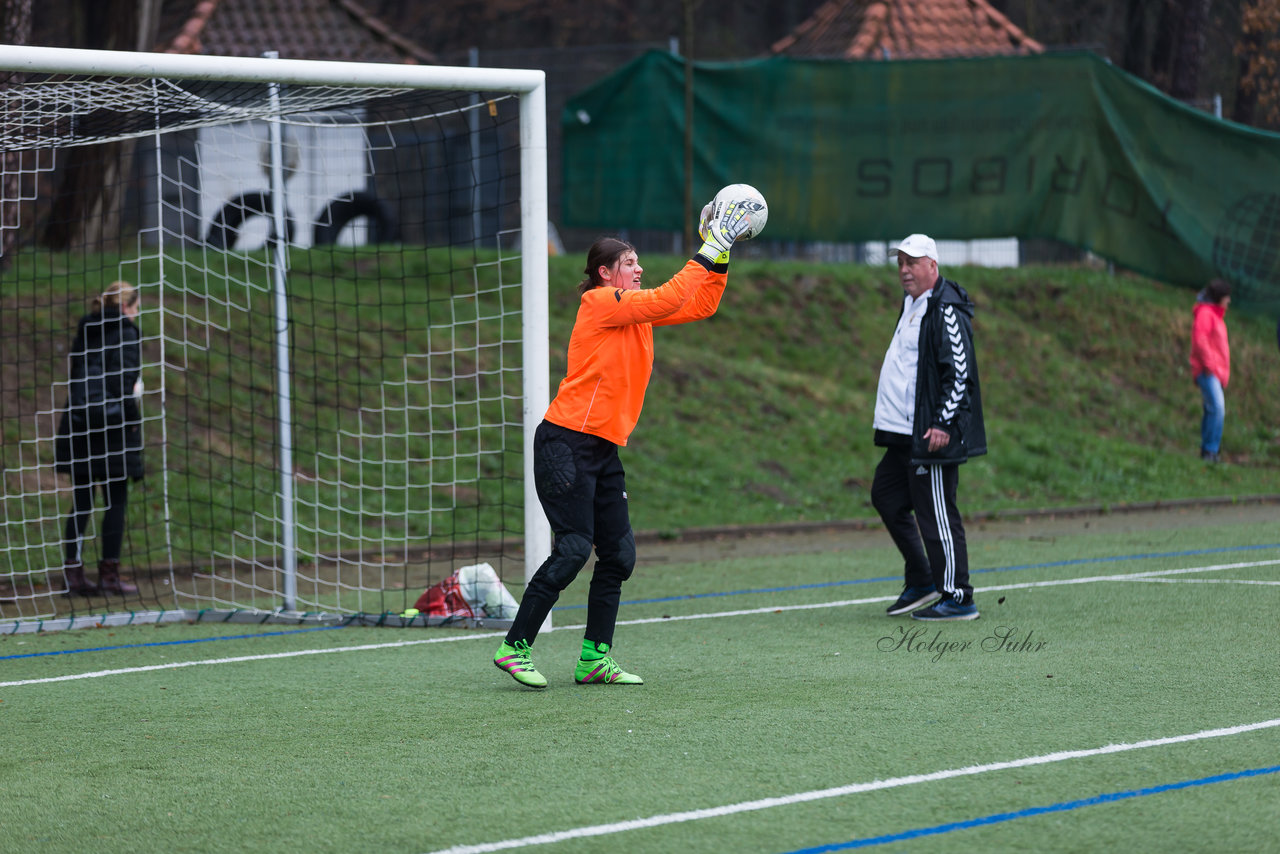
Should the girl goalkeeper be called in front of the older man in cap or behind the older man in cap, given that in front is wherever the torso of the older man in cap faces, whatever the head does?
in front

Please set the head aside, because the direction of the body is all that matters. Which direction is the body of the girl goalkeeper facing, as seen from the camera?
to the viewer's right

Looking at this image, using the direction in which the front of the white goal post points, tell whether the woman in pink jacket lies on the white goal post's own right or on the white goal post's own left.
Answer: on the white goal post's own left

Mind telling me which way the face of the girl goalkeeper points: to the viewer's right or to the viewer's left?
to the viewer's right

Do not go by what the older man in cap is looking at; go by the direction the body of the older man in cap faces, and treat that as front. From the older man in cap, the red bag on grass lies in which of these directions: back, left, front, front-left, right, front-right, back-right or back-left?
front-right

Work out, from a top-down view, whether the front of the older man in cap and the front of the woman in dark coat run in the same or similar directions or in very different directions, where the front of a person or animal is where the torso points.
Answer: very different directions
